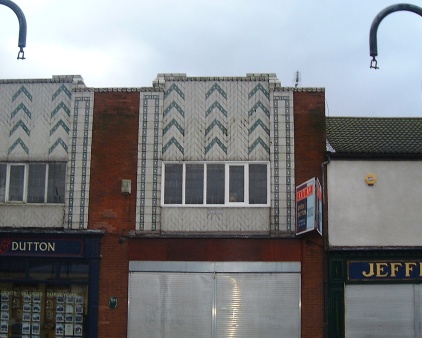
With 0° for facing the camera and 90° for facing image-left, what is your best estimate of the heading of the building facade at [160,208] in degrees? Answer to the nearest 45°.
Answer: approximately 0°

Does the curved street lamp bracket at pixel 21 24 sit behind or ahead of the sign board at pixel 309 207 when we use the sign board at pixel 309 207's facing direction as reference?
ahead

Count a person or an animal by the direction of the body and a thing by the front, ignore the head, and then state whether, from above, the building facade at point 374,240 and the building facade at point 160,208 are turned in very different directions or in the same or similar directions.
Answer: same or similar directions

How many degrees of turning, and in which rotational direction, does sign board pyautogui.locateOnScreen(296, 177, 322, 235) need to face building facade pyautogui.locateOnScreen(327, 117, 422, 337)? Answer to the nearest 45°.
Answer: approximately 180°

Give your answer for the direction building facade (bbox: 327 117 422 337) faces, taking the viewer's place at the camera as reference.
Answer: facing the viewer

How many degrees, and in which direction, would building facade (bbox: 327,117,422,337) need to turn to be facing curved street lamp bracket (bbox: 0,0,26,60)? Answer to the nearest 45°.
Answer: approximately 45° to its right

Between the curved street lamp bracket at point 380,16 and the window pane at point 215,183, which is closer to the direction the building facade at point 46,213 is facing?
the curved street lamp bracket

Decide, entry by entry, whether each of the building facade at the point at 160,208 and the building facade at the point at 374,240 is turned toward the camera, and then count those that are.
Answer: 2

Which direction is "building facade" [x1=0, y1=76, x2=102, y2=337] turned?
toward the camera

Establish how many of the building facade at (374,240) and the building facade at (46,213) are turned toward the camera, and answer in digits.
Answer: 2

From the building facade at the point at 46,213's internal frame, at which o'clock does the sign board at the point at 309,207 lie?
The sign board is roughly at 10 o'clock from the building facade.

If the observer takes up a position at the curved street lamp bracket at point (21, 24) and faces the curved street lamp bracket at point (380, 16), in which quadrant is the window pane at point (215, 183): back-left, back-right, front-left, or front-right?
front-left

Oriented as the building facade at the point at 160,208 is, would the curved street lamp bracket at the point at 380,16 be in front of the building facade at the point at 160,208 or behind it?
in front

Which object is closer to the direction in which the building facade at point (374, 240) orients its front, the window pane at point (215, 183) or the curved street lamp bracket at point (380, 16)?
the curved street lamp bracket

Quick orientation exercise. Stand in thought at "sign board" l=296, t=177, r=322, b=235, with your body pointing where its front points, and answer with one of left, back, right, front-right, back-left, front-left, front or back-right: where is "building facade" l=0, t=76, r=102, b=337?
front-right

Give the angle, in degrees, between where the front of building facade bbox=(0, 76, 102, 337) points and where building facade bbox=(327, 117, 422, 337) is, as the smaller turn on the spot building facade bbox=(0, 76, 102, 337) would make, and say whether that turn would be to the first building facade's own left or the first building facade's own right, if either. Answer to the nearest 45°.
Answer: approximately 90° to the first building facade's own left
